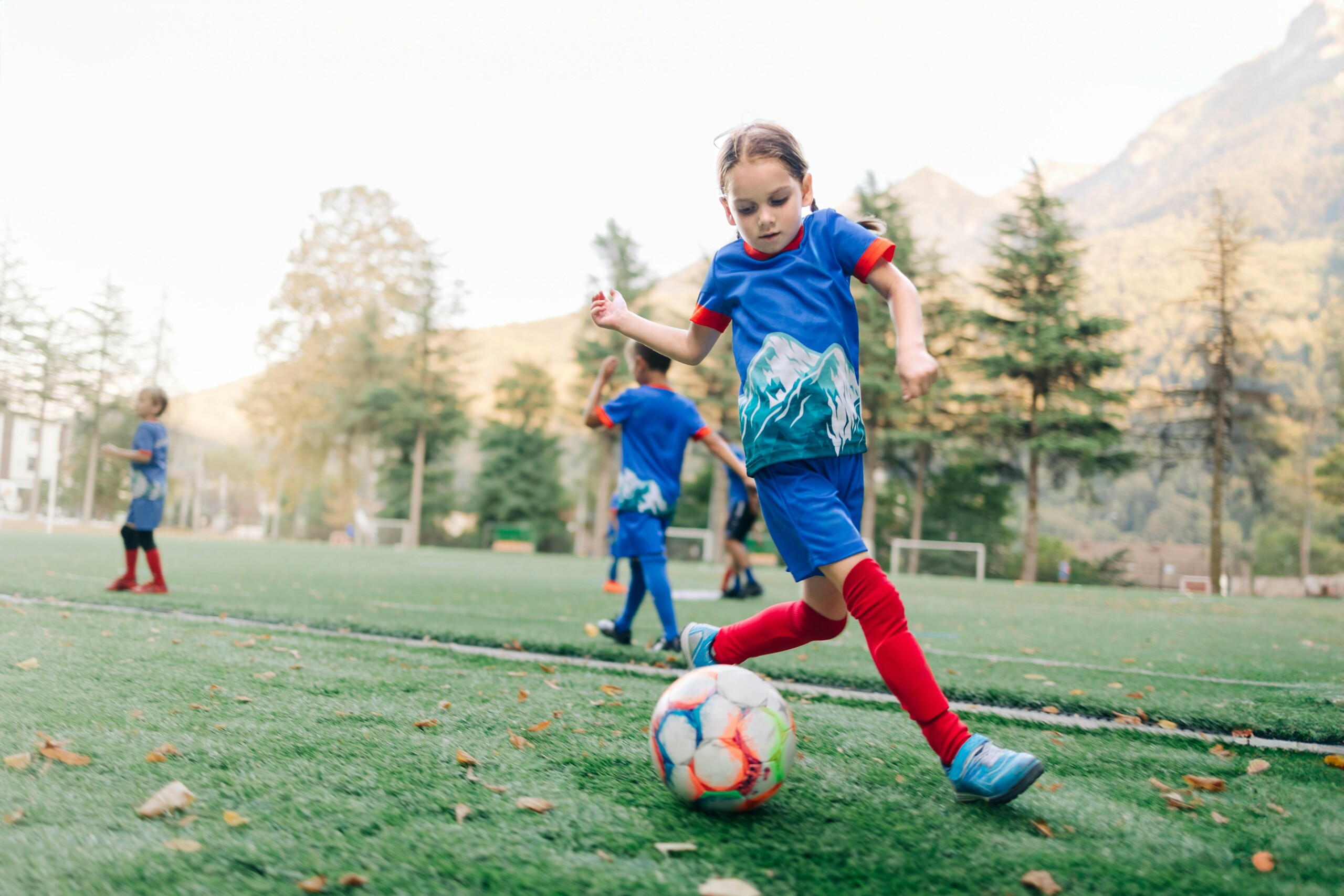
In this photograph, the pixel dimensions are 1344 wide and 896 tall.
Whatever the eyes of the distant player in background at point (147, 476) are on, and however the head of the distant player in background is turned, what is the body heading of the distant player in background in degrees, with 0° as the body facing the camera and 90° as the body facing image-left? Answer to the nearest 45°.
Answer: approximately 90°

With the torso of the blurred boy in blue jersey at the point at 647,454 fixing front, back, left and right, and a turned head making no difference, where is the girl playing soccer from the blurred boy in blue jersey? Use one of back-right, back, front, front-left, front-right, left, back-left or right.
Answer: back-left

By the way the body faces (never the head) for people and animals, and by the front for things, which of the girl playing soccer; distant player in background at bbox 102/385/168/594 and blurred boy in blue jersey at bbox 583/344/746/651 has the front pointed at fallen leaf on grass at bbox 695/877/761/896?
the girl playing soccer

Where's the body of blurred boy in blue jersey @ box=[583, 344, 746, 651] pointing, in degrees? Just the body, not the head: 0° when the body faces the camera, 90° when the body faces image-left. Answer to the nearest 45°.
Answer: approximately 135°

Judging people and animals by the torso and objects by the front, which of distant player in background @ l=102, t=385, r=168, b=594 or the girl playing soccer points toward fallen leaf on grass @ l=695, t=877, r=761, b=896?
the girl playing soccer

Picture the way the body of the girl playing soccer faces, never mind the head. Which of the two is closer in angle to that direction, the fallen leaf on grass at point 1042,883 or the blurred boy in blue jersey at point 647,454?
the fallen leaf on grass

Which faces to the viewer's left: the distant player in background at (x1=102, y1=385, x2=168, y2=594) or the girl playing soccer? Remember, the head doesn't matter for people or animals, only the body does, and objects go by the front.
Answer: the distant player in background

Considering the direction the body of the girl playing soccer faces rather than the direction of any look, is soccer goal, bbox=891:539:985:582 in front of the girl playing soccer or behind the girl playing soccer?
behind
